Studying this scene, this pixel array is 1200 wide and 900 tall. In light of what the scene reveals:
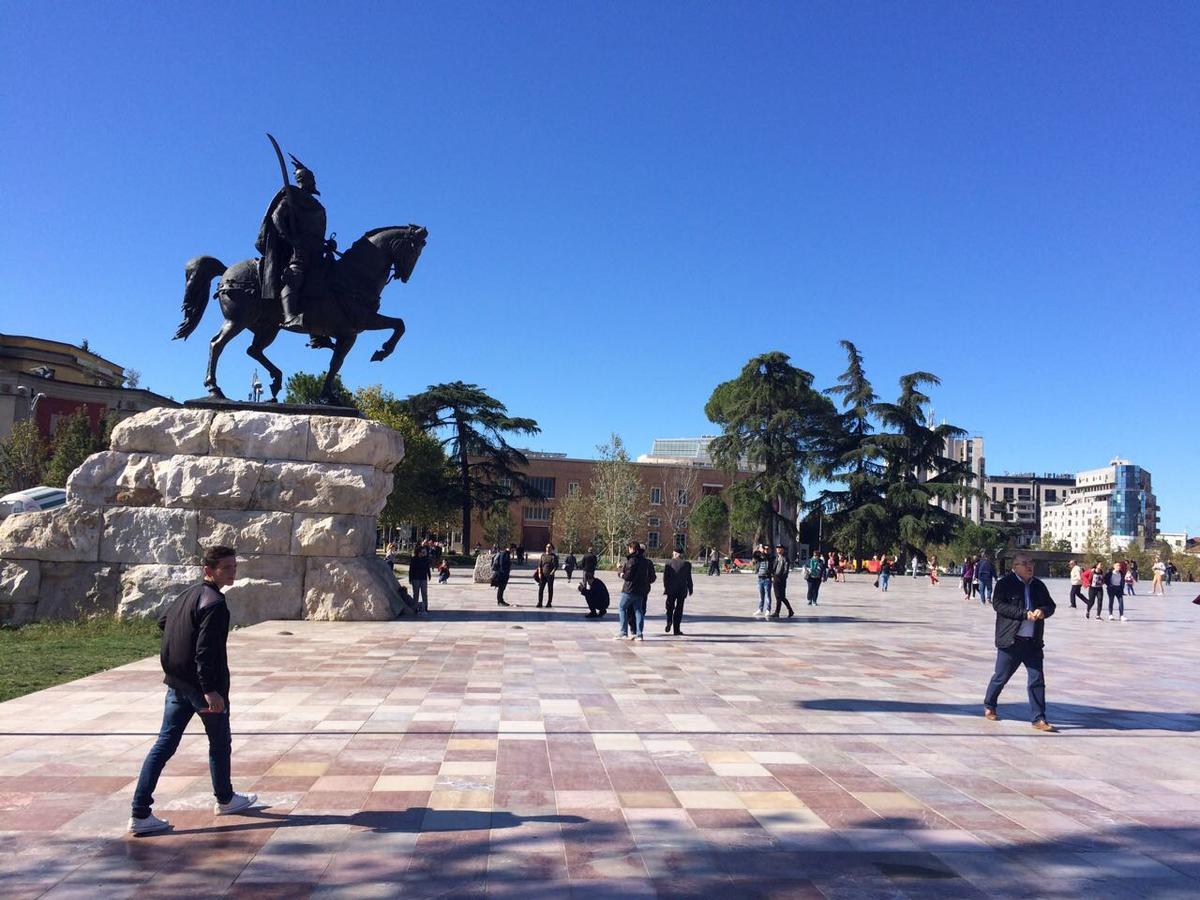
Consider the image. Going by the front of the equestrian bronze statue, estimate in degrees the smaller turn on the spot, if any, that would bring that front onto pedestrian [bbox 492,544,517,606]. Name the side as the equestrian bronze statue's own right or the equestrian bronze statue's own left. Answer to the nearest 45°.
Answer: approximately 45° to the equestrian bronze statue's own left

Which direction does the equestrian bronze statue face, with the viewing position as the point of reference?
facing to the right of the viewer

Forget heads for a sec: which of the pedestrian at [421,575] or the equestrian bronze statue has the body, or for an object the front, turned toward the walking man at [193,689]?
the pedestrian

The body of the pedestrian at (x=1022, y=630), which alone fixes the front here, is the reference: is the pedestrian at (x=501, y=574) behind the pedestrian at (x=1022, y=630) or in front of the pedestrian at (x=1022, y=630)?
behind
